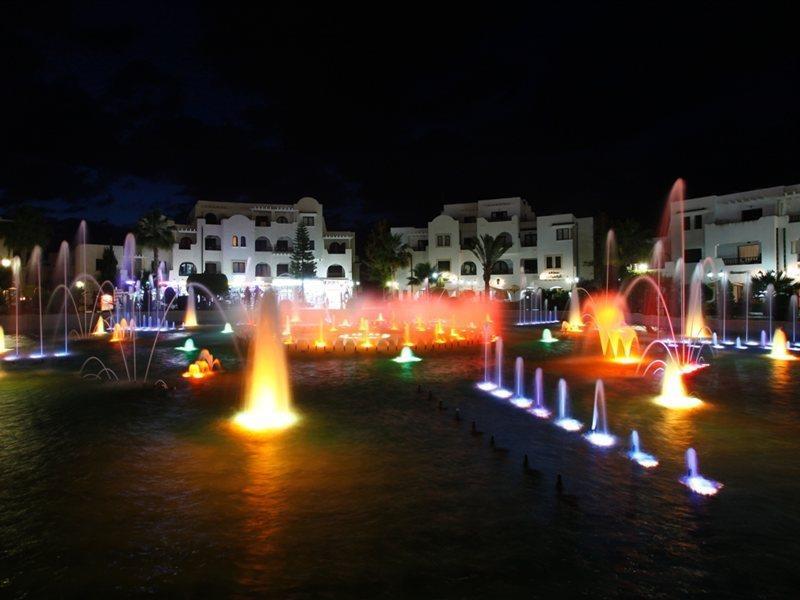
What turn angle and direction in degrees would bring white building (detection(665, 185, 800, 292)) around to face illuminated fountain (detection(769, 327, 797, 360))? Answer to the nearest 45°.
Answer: approximately 45° to its left

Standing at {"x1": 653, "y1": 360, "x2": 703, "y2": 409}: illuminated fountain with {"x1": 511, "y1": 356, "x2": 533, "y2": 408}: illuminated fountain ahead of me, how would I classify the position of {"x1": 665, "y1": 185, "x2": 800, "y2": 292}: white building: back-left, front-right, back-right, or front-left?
back-right

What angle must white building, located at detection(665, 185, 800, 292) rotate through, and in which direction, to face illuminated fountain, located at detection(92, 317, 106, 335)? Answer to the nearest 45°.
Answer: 0° — it already faces it

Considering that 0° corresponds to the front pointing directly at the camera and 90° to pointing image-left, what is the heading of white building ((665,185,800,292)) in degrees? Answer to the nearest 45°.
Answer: approximately 45°

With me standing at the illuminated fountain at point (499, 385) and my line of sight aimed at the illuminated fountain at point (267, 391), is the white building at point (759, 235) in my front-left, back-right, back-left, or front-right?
back-right

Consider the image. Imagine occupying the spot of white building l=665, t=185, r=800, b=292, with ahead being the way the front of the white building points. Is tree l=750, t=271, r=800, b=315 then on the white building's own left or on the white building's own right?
on the white building's own left

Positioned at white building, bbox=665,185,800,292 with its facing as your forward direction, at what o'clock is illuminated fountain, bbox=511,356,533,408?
The illuminated fountain is roughly at 11 o'clock from the white building.
